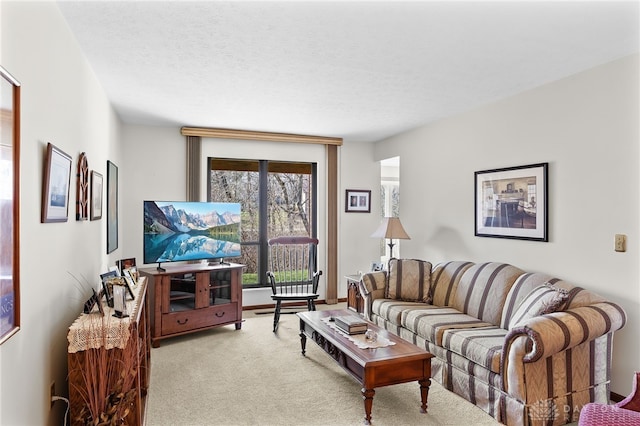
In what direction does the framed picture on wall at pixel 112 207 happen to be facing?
to the viewer's right

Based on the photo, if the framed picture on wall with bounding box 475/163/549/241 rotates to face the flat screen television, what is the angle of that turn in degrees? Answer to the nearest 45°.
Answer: approximately 45° to its right

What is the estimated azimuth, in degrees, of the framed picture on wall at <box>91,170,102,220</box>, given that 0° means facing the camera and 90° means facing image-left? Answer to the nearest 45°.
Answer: approximately 270°

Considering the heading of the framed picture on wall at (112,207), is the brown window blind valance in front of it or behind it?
in front

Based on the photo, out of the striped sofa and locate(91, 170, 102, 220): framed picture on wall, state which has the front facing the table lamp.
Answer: the framed picture on wall

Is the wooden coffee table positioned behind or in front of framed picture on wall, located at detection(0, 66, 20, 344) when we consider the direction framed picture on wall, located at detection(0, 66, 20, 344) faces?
in front

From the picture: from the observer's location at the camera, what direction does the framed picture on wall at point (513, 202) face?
facing the viewer and to the left of the viewer

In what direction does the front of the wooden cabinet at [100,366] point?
to the viewer's right

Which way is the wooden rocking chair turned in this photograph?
toward the camera

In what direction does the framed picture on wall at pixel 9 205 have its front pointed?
to the viewer's right

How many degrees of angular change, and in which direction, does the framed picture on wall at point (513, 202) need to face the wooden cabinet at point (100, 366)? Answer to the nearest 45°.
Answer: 0° — it already faces it

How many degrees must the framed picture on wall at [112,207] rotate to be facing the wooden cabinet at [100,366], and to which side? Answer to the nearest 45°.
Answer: approximately 90° to its right

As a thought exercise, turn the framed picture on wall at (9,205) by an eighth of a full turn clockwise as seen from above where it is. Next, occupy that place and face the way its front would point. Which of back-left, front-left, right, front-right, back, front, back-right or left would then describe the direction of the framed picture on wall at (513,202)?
front-left

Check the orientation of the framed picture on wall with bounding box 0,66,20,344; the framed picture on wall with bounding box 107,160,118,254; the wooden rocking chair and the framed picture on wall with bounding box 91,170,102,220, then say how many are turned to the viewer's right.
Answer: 3

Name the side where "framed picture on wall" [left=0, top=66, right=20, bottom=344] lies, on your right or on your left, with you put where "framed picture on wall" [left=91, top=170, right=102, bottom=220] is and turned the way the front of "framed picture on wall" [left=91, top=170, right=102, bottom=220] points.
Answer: on your right

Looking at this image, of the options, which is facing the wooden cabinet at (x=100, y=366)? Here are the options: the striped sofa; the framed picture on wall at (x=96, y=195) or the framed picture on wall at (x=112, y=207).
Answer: the striped sofa
